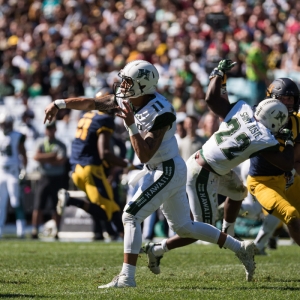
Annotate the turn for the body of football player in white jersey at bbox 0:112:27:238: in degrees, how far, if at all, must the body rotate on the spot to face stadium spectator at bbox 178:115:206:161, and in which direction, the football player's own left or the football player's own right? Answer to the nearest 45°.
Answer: approximately 90° to the football player's own left

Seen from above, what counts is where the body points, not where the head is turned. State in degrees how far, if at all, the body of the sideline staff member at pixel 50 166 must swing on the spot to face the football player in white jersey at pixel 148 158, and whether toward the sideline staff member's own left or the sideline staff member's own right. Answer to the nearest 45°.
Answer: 0° — they already face them

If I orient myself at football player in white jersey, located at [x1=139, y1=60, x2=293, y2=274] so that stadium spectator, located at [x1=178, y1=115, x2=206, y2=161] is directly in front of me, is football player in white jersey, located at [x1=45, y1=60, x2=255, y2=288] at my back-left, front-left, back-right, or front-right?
back-left

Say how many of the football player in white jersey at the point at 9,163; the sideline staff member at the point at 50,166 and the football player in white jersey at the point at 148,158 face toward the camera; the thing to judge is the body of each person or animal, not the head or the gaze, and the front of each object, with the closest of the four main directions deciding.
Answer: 2

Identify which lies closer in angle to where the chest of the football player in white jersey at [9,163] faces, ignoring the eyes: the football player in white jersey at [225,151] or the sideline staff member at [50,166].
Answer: the football player in white jersey

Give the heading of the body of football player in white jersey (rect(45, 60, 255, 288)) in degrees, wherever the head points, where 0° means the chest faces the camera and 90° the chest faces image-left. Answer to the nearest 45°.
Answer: approximately 90°

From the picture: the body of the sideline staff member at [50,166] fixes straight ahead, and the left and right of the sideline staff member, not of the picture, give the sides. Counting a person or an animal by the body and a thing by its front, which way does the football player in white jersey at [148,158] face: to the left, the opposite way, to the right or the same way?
to the right

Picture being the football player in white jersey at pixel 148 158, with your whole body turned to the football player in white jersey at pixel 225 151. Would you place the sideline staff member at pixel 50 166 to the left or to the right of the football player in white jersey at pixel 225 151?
left

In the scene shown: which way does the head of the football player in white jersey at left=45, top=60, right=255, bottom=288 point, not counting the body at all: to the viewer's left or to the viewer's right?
to the viewer's left
